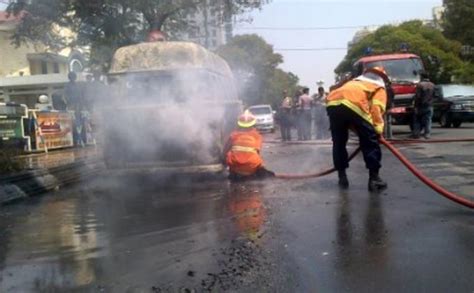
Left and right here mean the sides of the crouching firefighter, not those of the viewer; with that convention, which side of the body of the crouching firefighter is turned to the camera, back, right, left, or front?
back

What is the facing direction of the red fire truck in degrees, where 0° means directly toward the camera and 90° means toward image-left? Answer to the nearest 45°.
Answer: approximately 0°

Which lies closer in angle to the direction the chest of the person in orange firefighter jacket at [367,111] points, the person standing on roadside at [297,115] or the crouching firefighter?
the person standing on roadside

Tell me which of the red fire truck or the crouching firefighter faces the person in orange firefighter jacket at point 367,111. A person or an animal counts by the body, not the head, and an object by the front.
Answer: the red fire truck

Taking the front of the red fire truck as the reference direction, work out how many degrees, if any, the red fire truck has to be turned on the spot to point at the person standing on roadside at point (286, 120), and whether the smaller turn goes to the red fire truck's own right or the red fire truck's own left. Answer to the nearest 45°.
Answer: approximately 90° to the red fire truck's own right

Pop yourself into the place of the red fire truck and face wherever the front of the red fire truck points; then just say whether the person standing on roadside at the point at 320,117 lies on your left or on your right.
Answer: on your right

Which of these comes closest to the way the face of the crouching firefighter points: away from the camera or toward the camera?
away from the camera
